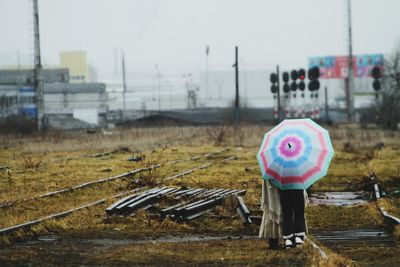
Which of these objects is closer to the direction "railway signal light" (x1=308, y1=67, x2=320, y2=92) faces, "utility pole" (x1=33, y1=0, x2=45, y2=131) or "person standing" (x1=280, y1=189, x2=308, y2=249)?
the person standing

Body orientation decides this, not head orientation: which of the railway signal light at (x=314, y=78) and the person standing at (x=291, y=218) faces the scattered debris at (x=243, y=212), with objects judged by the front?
the railway signal light

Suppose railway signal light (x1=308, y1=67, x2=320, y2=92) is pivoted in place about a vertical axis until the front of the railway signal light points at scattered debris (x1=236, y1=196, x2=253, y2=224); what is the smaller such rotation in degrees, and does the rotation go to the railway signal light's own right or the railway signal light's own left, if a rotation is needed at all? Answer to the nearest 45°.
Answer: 0° — it already faces it

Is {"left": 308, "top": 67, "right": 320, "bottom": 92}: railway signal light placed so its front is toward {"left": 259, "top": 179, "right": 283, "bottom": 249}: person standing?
yes

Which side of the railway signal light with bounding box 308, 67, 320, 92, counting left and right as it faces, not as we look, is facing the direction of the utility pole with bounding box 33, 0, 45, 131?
right

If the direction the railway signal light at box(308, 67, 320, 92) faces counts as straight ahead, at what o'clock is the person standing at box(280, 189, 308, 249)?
The person standing is roughly at 12 o'clock from the railway signal light.

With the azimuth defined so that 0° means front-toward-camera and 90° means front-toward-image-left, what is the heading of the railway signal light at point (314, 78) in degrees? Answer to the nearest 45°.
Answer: approximately 0°
